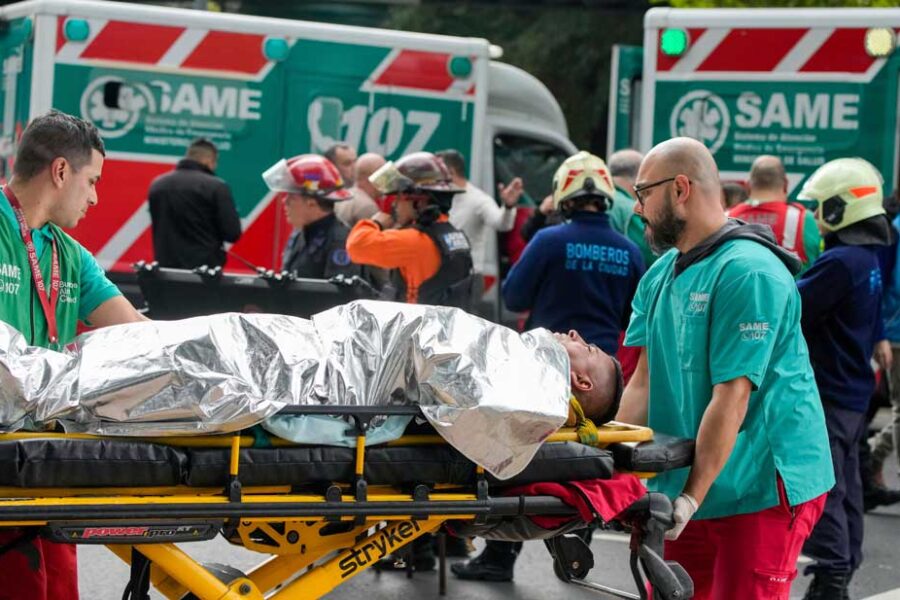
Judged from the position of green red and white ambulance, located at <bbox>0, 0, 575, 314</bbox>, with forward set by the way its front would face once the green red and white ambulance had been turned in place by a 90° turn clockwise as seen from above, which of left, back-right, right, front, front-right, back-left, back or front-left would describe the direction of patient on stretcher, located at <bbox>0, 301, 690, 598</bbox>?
front-right

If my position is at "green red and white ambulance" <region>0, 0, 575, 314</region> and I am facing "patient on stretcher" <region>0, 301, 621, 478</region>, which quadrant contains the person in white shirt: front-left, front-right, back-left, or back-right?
front-left

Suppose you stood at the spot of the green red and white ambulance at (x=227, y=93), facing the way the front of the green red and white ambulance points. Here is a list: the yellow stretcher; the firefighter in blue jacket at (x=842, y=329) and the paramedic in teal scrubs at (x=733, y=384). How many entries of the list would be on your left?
0

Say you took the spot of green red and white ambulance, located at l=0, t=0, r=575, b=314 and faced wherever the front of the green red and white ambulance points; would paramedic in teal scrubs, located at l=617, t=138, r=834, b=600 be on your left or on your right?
on your right

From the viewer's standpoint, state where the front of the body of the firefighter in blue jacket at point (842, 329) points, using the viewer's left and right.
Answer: facing away from the viewer and to the left of the viewer

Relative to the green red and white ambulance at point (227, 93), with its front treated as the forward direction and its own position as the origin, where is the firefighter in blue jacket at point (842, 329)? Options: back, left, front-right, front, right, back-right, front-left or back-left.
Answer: right

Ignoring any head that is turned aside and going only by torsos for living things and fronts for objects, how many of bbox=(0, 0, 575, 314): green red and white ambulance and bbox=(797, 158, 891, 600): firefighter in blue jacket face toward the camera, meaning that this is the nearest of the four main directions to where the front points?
0

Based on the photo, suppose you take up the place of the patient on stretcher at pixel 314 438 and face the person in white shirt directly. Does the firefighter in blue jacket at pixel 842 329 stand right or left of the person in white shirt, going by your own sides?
right

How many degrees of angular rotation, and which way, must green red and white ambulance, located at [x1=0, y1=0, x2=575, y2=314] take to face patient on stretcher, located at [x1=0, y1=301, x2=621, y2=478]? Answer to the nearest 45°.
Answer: approximately 135° to its right

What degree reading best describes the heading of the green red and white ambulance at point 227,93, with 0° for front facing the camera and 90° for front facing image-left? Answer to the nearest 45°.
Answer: approximately 225°

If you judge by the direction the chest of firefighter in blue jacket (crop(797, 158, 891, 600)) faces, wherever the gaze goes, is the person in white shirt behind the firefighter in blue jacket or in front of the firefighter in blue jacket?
in front
